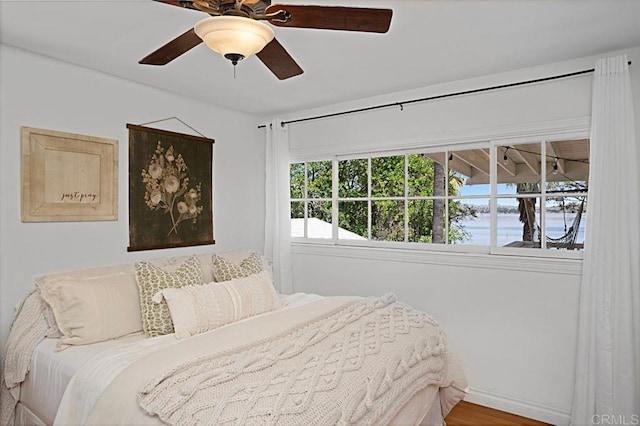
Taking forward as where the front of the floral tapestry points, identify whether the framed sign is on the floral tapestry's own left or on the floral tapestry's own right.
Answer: on the floral tapestry's own right

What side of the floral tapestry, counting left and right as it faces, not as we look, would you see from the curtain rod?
front

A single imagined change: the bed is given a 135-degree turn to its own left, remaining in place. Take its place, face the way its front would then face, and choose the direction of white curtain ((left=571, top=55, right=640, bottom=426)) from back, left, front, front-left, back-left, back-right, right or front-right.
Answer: right

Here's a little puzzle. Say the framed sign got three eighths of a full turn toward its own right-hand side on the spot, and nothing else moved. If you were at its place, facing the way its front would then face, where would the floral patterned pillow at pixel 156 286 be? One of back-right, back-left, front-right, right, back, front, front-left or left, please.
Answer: back-left

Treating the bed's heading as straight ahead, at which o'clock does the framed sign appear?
The framed sign is roughly at 6 o'clock from the bed.

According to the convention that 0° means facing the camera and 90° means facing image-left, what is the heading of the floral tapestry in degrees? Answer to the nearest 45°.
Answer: approximately 315°

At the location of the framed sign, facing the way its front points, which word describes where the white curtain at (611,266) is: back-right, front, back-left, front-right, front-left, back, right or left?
front

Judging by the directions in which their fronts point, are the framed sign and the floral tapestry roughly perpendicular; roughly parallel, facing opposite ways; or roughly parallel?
roughly parallel

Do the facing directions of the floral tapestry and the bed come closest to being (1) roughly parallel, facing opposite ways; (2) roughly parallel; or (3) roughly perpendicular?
roughly parallel

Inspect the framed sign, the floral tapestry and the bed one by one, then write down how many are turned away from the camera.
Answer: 0

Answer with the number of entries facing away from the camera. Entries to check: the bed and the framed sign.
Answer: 0
